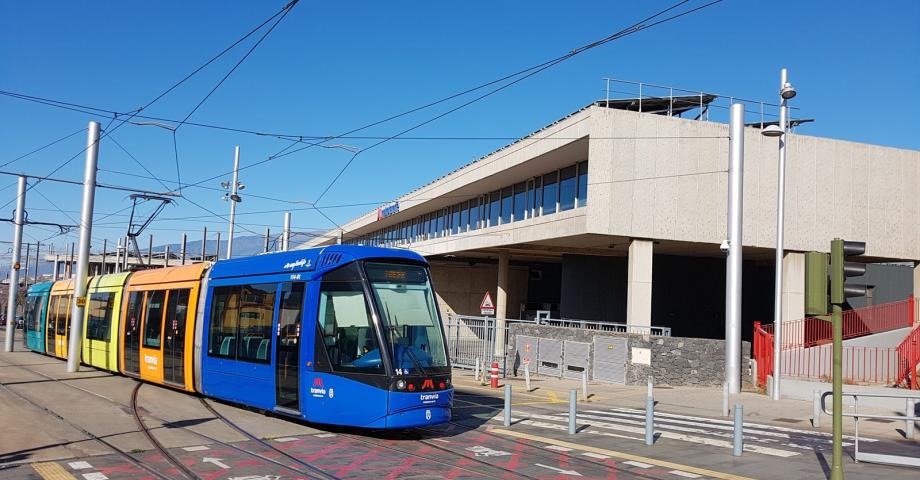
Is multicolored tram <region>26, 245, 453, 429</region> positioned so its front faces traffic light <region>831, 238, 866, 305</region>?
yes

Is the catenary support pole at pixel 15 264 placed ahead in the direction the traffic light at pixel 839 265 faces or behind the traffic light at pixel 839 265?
behind

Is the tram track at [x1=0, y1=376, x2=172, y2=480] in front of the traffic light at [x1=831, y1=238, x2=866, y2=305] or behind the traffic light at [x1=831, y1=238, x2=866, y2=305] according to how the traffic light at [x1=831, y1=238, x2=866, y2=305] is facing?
behind

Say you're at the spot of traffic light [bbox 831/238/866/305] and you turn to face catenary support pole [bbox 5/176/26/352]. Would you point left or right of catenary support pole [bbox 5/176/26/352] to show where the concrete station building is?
right

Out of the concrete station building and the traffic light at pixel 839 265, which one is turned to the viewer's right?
the traffic light

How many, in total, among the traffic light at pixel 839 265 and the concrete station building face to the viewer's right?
1

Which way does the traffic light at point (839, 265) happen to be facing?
to the viewer's right

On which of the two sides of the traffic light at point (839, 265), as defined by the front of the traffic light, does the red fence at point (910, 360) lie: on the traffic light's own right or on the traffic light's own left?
on the traffic light's own left

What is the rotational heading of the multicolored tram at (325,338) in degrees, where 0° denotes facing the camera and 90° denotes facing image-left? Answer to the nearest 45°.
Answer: approximately 315°

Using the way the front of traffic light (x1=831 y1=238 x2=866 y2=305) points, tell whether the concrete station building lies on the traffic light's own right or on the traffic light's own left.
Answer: on the traffic light's own left

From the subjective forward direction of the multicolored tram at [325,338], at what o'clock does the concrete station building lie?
The concrete station building is roughly at 9 o'clock from the multicolored tram.
